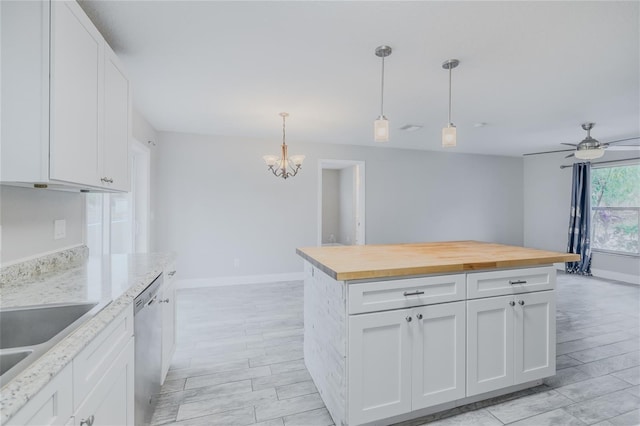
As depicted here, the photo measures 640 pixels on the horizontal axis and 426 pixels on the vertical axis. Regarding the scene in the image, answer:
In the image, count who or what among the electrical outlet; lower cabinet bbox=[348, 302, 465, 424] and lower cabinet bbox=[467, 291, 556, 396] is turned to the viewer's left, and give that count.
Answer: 0

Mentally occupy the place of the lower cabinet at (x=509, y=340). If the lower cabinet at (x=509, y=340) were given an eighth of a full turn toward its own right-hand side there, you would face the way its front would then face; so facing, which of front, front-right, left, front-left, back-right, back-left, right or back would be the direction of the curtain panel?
back

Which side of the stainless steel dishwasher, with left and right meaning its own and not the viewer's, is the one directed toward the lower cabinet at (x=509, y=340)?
front

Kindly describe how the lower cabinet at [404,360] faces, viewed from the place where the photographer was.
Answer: facing the viewer and to the right of the viewer

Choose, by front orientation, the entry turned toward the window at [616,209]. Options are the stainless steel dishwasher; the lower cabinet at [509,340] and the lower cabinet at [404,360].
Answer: the stainless steel dishwasher

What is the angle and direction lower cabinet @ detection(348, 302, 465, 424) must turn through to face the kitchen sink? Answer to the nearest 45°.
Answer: approximately 90° to its right

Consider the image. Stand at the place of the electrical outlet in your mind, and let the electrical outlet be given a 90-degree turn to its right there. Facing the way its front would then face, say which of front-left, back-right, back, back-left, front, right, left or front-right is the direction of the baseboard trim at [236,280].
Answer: back

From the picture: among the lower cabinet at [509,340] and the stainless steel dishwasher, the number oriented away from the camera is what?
0

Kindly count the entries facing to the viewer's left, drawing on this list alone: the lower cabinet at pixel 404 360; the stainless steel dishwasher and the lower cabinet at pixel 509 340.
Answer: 0

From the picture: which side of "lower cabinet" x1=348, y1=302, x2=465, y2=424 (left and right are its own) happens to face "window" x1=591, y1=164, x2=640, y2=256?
left

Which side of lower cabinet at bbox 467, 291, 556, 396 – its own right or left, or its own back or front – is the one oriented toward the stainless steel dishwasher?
right

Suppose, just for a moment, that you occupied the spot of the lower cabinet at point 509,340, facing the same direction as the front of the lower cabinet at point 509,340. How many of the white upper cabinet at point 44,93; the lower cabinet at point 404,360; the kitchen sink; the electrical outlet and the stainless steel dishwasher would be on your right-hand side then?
5

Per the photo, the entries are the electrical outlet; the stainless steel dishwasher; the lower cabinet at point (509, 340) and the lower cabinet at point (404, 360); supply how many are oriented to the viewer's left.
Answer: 0

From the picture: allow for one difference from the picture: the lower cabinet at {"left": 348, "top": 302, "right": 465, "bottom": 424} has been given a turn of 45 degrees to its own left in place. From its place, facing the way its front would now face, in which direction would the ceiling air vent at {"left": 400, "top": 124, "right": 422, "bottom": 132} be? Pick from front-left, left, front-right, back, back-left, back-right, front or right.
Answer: left

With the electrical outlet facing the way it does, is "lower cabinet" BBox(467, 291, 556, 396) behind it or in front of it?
in front

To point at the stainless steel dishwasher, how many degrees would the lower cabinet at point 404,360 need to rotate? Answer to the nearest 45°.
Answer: approximately 135° to its right

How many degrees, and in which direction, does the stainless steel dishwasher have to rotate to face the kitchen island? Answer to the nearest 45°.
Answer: approximately 45° to its right

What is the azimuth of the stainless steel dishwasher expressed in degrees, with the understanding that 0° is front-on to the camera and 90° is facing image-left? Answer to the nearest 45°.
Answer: approximately 270°

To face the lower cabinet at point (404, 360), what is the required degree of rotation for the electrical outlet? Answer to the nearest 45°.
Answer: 0° — it already faces it

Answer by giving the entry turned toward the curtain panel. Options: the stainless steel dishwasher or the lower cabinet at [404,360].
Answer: the stainless steel dishwasher
